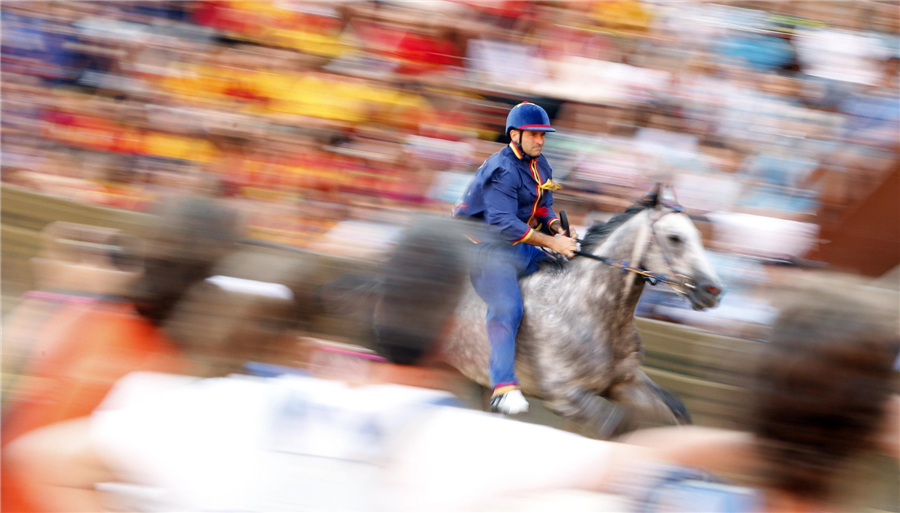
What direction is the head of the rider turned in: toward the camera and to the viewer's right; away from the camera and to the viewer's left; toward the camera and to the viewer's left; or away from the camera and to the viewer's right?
toward the camera and to the viewer's right

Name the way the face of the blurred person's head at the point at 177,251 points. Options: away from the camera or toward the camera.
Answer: away from the camera

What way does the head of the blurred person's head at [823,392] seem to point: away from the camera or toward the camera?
away from the camera

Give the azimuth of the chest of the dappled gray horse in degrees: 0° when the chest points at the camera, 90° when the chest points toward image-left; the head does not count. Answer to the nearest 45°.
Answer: approximately 315°

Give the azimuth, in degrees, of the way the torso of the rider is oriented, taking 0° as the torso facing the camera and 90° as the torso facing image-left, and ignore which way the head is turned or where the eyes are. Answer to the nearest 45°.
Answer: approximately 315°

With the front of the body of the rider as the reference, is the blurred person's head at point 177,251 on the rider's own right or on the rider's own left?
on the rider's own right

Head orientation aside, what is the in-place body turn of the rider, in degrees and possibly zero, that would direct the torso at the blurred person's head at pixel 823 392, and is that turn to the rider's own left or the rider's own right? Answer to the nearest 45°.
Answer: approximately 45° to the rider's own right
